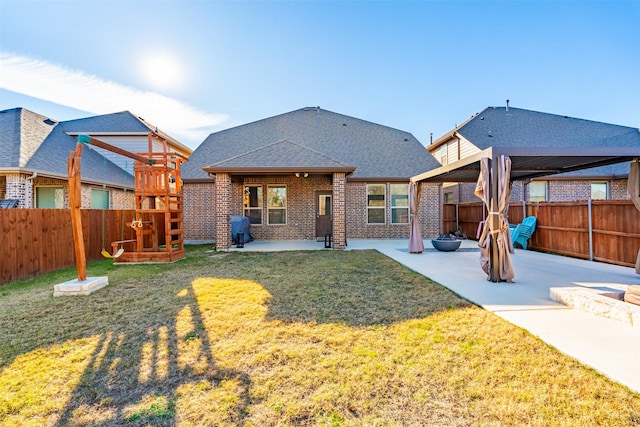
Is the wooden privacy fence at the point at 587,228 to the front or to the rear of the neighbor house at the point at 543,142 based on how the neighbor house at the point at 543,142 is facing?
to the rear

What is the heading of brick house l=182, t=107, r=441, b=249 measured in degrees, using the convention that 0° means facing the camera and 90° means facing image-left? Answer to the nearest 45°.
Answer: approximately 180°

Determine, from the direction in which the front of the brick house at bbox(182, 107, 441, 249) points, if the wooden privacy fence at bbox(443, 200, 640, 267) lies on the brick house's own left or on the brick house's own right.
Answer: on the brick house's own right

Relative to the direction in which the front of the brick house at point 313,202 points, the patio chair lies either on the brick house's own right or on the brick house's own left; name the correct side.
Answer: on the brick house's own right

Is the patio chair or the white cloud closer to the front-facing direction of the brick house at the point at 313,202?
the white cloud

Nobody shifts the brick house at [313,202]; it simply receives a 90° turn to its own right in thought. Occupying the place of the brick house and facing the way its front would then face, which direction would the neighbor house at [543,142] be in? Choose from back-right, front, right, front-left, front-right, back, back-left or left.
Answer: front

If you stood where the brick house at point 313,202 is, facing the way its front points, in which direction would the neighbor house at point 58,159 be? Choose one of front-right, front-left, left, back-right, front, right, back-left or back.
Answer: left

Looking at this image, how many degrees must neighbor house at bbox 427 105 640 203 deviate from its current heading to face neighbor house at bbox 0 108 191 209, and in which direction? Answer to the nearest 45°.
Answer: approximately 135° to its left

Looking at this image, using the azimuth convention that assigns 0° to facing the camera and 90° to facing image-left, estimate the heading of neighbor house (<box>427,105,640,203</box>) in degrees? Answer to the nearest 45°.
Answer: approximately 180°

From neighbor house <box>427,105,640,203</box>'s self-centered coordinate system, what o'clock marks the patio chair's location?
The patio chair is roughly at 6 o'clock from the neighbor house.

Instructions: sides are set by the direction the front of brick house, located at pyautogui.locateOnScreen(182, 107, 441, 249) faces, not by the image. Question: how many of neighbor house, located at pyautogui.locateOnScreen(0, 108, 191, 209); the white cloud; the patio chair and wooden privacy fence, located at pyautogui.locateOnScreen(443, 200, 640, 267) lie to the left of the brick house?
2
